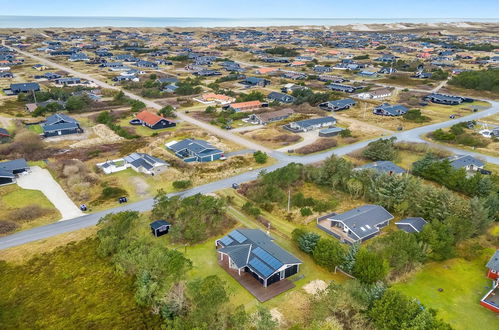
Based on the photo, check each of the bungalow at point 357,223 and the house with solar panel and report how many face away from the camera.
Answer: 0

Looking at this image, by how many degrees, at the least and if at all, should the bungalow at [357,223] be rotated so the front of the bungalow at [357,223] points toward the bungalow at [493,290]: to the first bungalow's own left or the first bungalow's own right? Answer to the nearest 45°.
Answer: approximately 90° to the first bungalow's own left

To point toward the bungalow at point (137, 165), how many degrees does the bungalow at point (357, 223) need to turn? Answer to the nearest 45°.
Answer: approximately 45° to its right

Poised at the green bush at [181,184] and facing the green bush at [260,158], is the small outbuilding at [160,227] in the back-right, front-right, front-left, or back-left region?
back-right

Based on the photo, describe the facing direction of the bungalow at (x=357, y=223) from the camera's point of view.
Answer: facing the viewer and to the left of the viewer

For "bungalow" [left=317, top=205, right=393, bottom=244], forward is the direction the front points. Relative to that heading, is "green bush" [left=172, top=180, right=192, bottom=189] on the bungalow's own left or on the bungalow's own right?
on the bungalow's own right

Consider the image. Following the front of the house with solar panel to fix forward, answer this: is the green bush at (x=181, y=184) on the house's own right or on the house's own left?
on the house's own right

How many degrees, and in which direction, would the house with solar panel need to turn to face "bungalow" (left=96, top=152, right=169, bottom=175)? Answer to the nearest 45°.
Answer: approximately 90° to its right

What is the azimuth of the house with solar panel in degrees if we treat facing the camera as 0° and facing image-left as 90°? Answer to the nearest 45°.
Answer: approximately 45°

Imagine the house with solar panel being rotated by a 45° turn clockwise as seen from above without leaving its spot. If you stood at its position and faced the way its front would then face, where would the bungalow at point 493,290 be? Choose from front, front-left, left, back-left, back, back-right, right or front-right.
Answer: back

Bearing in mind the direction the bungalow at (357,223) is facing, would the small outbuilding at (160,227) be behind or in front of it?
in front

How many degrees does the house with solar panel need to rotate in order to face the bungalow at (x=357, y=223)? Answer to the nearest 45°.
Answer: approximately 180°
